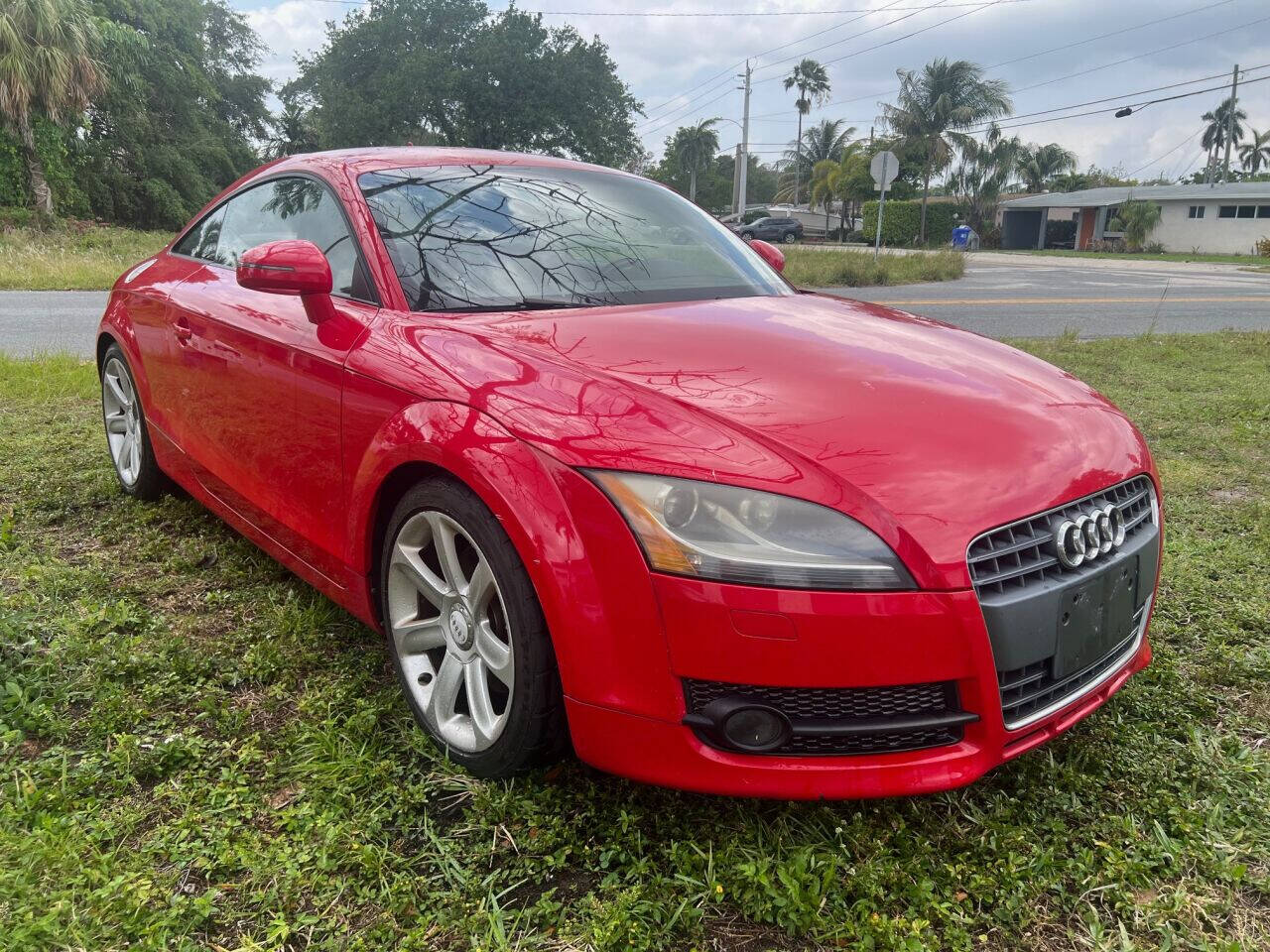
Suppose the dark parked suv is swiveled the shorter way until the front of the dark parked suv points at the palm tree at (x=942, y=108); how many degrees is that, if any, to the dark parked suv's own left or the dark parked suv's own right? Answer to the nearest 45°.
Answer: approximately 135° to the dark parked suv's own right

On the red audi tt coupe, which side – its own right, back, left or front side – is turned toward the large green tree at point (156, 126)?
back

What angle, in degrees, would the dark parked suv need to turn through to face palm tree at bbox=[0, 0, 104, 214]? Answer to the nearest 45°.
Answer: approximately 45° to its left

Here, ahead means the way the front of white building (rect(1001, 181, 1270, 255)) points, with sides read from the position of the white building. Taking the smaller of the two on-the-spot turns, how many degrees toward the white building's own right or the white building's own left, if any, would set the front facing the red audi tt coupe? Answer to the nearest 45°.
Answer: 0° — it already faces it

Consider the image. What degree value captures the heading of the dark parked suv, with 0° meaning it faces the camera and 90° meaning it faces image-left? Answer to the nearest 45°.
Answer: approximately 90°

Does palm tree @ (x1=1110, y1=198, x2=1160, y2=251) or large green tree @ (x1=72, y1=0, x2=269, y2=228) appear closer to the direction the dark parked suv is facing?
the large green tree

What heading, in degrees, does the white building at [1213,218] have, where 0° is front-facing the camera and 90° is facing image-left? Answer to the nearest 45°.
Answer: approximately 0°

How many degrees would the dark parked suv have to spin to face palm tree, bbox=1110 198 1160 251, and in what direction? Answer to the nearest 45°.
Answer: approximately 180°

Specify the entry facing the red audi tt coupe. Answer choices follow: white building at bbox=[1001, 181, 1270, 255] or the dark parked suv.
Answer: the white building

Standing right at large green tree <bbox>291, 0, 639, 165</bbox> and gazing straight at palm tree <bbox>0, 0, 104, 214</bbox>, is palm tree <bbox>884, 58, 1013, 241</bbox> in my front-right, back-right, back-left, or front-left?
back-left

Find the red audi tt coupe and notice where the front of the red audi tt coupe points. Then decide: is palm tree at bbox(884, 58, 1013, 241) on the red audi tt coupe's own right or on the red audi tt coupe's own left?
on the red audi tt coupe's own left

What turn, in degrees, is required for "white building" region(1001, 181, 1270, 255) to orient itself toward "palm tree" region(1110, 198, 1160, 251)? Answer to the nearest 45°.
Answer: approximately 45° to its right

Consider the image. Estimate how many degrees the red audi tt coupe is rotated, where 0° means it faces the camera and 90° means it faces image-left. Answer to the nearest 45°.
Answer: approximately 315°

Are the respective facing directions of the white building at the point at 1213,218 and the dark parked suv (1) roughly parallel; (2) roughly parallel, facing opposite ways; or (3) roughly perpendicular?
roughly perpendicular
